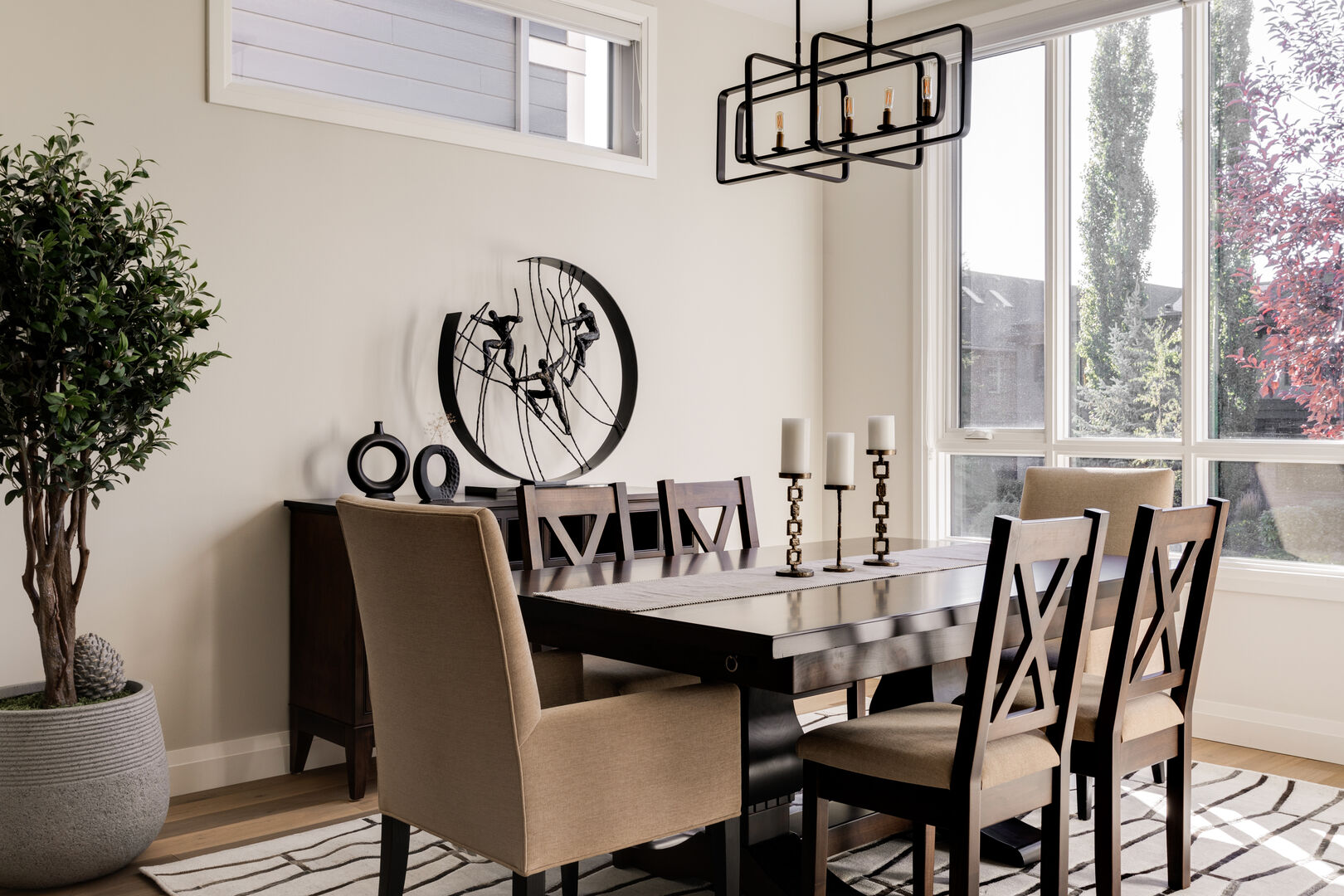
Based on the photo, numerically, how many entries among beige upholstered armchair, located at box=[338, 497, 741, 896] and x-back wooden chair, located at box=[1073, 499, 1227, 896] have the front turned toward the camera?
0

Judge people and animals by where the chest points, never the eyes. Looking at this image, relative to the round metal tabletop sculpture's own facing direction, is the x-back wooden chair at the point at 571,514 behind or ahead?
ahead

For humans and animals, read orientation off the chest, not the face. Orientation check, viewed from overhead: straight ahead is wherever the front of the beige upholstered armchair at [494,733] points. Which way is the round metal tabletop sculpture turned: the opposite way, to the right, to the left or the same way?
to the right

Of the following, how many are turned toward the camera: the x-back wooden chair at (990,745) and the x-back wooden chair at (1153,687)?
0

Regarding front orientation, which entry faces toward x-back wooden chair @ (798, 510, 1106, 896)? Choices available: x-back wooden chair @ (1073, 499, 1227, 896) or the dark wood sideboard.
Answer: the dark wood sideboard

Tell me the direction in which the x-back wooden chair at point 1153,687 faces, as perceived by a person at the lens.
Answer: facing away from the viewer and to the left of the viewer

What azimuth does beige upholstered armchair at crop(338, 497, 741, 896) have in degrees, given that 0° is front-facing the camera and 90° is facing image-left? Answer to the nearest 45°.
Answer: approximately 225°

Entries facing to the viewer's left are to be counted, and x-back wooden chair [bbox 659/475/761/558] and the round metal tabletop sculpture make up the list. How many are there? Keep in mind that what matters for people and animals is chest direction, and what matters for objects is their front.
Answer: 0

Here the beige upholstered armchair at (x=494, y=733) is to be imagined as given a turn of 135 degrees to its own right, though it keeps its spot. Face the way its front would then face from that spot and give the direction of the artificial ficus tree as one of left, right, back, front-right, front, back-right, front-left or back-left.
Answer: back-right

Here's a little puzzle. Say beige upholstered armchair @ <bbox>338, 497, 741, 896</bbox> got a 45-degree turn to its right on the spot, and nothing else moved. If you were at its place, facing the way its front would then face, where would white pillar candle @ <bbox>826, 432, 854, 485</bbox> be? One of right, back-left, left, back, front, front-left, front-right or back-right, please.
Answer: front-left

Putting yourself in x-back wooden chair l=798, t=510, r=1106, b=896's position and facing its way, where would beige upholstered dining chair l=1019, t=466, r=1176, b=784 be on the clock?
The beige upholstered dining chair is roughly at 2 o'clock from the x-back wooden chair.

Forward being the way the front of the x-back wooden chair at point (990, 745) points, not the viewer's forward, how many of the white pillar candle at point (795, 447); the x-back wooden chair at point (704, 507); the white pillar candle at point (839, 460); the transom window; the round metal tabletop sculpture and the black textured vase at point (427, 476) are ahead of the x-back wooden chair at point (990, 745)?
6

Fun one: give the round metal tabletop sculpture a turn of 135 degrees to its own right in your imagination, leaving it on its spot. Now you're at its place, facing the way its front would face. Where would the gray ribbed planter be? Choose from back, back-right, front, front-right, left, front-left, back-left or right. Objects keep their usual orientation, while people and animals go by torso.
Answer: front-left

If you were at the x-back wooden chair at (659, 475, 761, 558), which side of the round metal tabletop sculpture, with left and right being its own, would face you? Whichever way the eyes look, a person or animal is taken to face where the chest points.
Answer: front

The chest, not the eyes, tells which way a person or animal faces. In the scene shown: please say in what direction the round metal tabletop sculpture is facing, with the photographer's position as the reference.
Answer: facing the viewer and to the right of the viewer

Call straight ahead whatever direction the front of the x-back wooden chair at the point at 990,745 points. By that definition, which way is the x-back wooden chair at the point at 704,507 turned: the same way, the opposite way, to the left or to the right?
the opposite way

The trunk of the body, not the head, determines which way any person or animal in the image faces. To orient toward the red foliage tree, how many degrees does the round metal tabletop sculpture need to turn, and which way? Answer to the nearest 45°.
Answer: approximately 45° to its left
